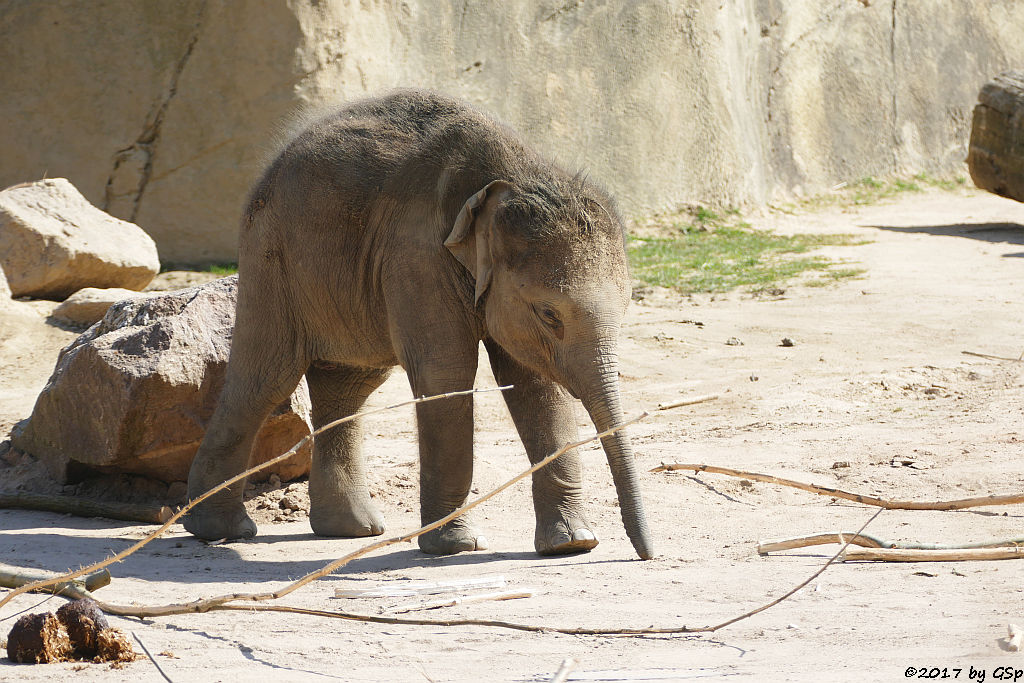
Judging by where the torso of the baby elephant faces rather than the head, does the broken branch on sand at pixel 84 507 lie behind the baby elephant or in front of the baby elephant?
behind

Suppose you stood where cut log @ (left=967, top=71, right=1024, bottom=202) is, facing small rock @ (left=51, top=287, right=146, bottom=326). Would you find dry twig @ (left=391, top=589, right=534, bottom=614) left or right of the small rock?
left

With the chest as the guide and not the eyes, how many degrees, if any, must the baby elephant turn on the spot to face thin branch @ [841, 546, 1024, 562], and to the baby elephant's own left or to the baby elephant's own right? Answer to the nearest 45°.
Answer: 0° — it already faces it

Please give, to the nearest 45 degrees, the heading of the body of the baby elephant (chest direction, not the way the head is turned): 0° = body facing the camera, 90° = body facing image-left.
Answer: approximately 315°

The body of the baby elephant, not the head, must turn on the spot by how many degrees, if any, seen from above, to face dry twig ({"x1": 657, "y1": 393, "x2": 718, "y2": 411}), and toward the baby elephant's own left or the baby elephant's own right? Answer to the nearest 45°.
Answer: approximately 90° to the baby elephant's own left

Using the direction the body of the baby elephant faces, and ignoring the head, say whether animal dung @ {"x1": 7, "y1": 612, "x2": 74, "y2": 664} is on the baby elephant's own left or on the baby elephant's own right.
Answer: on the baby elephant's own right

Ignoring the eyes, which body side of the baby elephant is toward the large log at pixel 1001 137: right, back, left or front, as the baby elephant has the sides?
left

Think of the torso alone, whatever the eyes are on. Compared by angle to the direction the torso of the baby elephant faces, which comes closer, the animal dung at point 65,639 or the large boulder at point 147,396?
the animal dung

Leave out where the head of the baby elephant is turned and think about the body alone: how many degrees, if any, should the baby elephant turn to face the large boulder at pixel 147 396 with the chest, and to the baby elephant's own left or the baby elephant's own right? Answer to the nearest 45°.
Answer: approximately 180°

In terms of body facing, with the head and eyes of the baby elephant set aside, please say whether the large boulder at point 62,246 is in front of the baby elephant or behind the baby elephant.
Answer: behind
